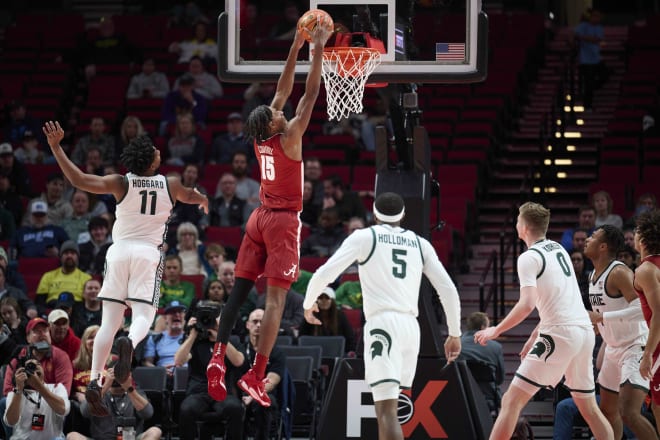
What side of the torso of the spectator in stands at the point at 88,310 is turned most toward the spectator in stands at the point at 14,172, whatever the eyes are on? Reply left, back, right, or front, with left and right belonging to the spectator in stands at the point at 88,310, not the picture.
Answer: back

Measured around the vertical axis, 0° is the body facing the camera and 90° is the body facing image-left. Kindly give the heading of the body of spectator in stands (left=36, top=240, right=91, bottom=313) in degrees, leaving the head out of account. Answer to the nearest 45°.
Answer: approximately 0°

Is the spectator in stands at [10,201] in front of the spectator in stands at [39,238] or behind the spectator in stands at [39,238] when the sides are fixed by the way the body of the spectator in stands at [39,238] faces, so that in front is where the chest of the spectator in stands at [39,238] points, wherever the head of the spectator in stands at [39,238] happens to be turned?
behind

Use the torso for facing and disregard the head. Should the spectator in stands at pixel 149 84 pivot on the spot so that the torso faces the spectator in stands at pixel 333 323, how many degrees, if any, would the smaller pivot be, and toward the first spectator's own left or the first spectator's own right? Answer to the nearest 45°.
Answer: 0° — they already face them

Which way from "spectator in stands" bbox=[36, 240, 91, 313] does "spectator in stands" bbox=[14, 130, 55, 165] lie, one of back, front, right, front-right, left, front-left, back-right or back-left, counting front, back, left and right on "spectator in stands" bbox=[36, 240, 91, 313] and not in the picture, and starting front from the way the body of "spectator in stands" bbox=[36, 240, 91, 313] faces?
back

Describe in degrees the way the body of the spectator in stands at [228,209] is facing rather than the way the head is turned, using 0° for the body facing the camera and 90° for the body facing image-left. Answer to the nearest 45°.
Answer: approximately 0°

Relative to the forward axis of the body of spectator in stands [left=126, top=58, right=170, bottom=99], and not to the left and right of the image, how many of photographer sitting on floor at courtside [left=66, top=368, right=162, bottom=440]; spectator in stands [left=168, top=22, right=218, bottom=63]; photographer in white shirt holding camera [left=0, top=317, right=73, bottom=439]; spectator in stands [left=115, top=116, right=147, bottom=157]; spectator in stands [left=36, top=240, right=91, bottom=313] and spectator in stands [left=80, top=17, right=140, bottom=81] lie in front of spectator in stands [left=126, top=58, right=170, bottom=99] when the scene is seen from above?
4

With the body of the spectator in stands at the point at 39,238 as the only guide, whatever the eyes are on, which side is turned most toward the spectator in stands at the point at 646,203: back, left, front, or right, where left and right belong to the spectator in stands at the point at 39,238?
left
